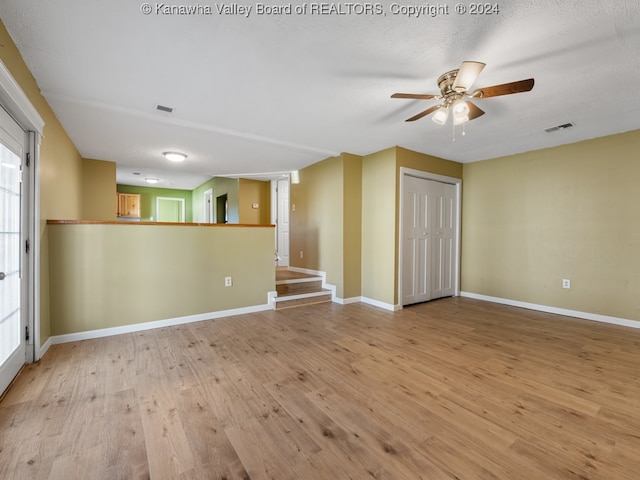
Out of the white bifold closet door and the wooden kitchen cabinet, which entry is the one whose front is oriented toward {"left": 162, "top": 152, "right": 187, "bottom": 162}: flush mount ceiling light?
the wooden kitchen cabinet

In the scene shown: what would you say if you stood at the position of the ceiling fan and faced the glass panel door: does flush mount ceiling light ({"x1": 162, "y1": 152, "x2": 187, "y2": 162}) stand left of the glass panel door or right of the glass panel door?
right

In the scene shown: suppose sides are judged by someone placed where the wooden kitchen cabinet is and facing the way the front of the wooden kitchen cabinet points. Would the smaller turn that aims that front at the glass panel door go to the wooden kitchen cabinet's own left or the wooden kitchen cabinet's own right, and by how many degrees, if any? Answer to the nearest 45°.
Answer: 0° — it already faces it

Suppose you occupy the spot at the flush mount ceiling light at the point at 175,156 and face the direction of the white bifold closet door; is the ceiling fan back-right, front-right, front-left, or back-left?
front-right

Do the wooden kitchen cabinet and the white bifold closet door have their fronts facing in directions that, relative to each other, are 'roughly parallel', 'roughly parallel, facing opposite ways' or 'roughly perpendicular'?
roughly parallel

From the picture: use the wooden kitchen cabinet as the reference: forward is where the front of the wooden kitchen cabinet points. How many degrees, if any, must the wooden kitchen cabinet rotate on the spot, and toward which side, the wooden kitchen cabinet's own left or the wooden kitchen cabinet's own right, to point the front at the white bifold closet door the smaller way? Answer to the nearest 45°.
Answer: approximately 45° to the wooden kitchen cabinet's own left

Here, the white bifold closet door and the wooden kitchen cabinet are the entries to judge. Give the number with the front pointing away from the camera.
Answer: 0

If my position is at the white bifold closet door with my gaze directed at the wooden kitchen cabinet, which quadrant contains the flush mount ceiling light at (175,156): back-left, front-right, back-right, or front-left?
front-left

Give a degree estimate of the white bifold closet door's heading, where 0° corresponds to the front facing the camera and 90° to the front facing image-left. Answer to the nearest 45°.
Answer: approximately 315°

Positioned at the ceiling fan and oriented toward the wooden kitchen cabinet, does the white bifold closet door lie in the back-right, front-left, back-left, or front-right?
front-right

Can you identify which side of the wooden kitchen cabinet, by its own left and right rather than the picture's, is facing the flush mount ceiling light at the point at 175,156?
front

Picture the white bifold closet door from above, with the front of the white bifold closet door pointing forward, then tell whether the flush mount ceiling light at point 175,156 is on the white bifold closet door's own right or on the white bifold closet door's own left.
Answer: on the white bifold closet door's own right

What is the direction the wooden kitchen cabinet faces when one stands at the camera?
facing the viewer

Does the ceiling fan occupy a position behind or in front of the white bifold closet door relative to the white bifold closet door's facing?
in front
